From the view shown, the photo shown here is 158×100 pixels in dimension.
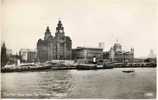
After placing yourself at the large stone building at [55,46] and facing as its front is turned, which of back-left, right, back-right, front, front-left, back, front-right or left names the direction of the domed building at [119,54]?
front-left

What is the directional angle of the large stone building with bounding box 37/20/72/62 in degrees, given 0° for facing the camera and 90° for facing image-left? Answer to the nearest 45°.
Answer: approximately 315°
